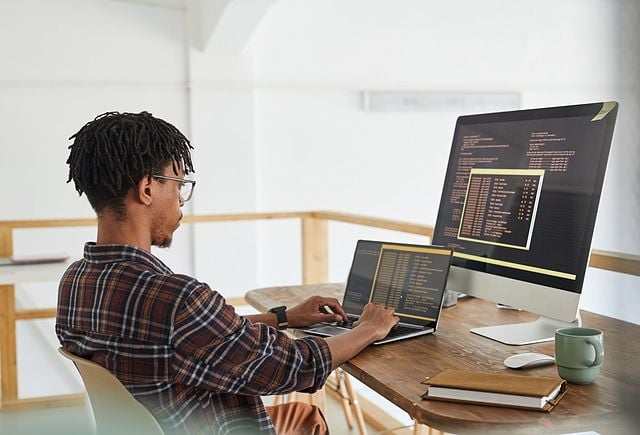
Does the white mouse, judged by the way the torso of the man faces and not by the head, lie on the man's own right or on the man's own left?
on the man's own right

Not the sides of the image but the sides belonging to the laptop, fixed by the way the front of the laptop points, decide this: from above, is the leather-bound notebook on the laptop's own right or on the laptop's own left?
on the laptop's own left

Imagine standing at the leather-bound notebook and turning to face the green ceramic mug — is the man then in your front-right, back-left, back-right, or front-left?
back-left

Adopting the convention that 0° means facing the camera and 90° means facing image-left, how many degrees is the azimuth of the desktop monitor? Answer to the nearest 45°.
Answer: approximately 45°

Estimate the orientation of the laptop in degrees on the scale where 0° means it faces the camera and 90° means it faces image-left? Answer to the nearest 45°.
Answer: approximately 45°

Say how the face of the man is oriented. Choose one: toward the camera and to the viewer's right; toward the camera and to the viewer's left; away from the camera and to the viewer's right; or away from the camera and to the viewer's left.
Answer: away from the camera and to the viewer's right

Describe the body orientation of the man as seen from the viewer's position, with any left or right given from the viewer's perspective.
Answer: facing away from the viewer and to the right of the viewer

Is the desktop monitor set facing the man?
yes

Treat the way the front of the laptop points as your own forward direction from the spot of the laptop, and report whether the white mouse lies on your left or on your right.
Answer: on your left
